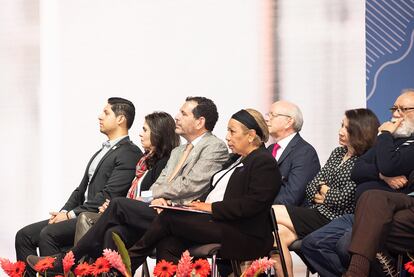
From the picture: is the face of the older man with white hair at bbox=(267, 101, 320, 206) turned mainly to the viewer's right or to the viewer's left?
to the viewer's left

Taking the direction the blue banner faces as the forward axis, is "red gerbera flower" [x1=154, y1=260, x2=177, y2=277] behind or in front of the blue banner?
in front

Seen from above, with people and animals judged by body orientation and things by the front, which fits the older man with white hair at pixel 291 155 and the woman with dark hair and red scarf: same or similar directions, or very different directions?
same or similar directions

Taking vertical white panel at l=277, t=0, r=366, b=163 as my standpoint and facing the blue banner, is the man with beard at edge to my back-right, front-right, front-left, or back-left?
front-right

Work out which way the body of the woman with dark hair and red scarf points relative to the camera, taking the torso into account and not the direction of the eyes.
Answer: to the viewer's left

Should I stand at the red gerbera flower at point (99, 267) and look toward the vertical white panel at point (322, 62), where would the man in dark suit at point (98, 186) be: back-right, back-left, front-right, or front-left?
front-left

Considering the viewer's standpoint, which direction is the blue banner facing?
facing the viewer

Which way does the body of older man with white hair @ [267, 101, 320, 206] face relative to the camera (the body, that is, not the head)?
to the viewer's left

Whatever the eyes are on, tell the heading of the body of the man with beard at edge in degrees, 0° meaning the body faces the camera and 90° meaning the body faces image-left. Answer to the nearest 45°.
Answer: approximately 45°

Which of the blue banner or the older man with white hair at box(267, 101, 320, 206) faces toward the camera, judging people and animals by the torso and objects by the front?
the blue banner

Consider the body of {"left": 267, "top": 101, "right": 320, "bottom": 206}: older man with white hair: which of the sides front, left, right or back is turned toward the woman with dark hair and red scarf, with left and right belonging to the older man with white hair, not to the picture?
front

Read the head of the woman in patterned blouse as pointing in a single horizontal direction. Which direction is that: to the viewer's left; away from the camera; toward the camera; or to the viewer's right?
to the viewer's left
